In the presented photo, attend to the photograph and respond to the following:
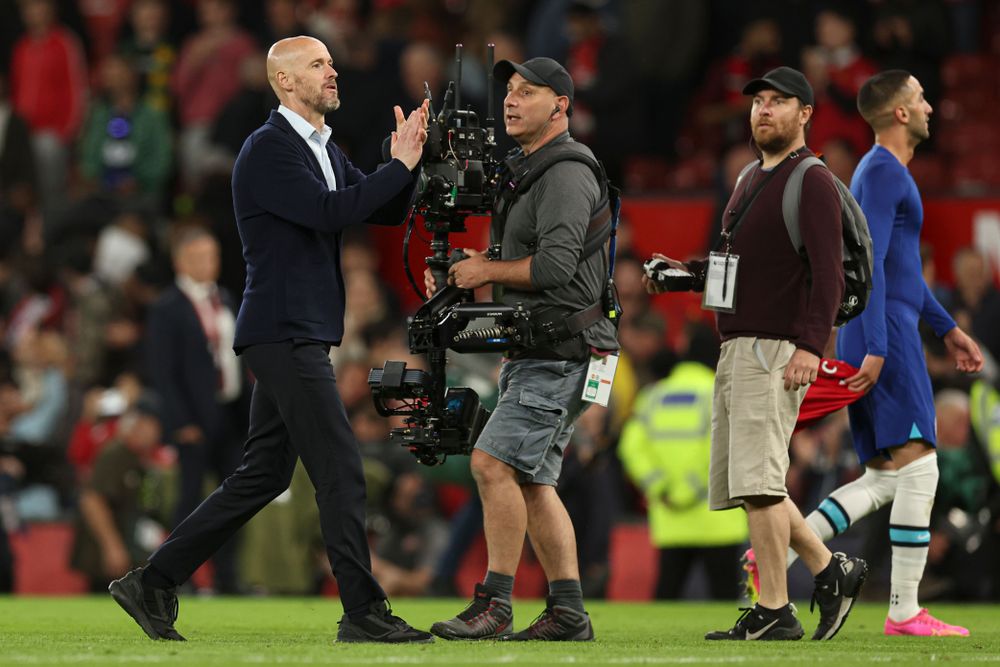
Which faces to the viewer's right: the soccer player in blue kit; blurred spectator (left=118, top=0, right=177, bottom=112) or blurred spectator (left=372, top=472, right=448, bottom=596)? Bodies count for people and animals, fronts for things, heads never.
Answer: the soccer player in blue kit

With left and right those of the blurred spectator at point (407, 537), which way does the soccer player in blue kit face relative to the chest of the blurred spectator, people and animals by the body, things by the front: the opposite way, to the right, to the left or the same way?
to the left

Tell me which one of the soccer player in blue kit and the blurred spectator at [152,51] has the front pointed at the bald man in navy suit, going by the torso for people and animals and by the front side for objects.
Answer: the blurred spectator

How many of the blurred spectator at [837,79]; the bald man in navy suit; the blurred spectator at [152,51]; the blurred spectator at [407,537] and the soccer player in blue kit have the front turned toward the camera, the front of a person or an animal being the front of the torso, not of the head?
3

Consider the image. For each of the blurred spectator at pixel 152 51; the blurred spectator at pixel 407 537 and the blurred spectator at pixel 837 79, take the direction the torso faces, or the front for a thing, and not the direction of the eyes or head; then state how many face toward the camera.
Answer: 3

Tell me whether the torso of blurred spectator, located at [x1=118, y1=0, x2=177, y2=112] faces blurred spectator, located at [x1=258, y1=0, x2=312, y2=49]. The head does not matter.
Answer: no

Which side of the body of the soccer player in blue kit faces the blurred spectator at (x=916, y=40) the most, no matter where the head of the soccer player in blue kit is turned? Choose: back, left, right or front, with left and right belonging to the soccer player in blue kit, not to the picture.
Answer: left

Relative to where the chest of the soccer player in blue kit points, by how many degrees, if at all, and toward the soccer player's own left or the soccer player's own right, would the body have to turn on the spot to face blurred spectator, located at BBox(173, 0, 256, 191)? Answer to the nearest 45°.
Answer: approximately 135° to the soccer player's own left

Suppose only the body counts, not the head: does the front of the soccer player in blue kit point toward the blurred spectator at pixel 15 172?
no

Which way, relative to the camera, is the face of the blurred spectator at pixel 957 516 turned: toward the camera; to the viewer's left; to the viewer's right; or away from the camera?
toward the camera

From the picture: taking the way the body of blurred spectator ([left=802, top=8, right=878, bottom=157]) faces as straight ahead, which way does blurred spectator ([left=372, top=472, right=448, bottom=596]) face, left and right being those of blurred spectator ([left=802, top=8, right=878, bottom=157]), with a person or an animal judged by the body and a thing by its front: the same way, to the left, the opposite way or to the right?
the same way

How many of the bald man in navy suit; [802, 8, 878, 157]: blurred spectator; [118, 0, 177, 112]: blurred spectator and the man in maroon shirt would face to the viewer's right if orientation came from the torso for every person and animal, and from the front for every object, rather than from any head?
1

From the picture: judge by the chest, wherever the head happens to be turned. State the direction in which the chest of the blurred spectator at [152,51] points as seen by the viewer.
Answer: toward the camera

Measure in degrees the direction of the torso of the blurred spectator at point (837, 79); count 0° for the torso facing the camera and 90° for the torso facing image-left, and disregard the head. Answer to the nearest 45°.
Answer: approximately 0°

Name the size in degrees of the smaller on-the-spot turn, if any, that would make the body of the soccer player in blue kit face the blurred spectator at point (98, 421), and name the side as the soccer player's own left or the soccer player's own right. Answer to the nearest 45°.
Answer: approximately 135° to the soccer player's own left

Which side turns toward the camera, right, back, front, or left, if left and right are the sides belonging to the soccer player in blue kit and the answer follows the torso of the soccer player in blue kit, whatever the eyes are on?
right
